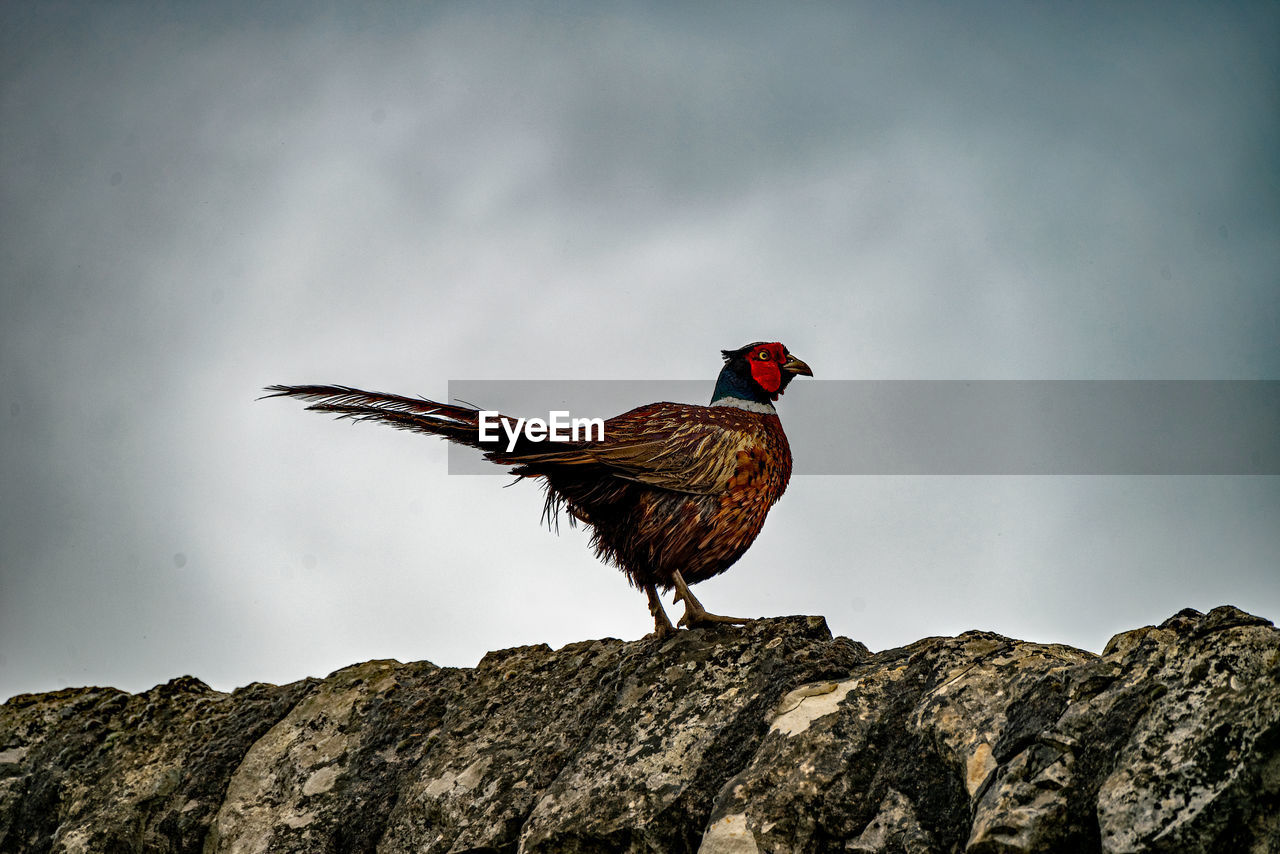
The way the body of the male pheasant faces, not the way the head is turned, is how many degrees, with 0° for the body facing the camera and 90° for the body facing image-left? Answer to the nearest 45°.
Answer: approximately 270°
